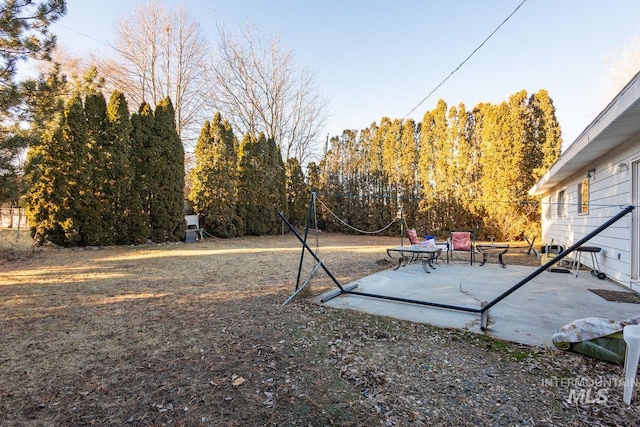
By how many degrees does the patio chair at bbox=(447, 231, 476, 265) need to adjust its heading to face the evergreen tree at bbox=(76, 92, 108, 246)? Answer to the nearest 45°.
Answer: approximately 90° to its right

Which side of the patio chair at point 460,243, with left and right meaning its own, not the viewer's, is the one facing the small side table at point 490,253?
left

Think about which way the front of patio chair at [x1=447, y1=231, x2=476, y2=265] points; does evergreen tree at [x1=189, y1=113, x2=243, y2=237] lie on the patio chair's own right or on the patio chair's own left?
on the patio chair's own right

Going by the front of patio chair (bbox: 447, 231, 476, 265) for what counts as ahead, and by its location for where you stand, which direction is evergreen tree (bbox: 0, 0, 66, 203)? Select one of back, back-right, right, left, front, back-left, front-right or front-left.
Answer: front-right

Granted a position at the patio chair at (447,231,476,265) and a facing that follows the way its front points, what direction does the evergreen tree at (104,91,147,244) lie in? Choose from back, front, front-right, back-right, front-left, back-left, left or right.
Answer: right

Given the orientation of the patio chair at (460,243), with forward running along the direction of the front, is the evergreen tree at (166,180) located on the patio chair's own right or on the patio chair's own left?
on the patio chair's own right

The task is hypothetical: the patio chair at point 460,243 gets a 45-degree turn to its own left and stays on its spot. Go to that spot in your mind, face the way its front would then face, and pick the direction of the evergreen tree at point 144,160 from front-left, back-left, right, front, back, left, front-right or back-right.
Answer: back-right

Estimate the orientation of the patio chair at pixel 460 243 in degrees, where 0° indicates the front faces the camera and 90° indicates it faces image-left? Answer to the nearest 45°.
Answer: approximately 0°

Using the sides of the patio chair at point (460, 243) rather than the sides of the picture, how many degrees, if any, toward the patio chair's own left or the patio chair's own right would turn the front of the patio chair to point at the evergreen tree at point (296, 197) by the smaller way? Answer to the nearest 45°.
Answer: approximately 135° to the patio chair's own right
